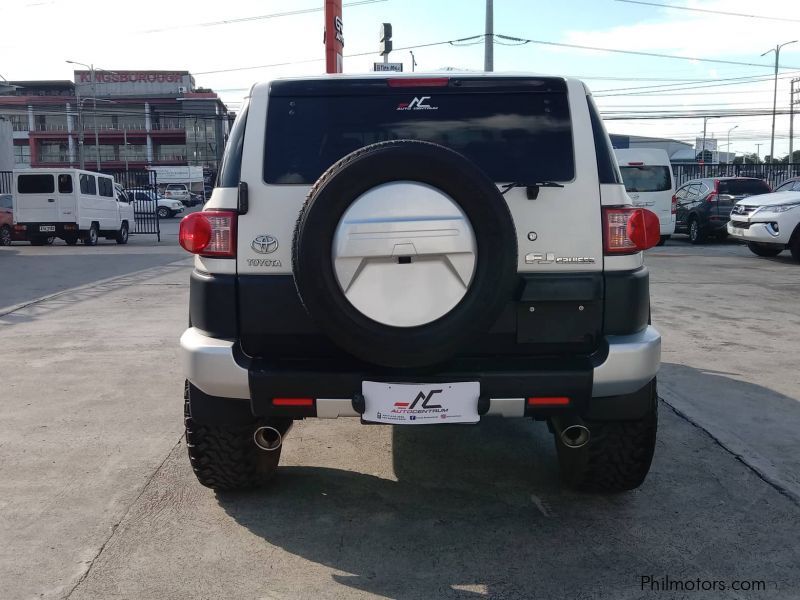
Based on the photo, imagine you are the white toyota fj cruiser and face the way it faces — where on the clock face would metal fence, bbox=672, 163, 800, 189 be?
The metal fence is roughly at 1 o'clock from the white toyota fj cruiser.

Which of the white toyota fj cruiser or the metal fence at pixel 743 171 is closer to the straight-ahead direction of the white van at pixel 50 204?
the metal fence

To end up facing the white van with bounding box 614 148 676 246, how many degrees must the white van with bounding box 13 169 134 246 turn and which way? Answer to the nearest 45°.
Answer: approximately 90° to its right

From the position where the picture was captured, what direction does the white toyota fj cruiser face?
facing away from the viewer

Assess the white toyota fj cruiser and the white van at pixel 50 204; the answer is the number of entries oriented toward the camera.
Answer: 0

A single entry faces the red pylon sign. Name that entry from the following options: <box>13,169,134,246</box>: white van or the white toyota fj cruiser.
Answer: the white toyota fj cruiser

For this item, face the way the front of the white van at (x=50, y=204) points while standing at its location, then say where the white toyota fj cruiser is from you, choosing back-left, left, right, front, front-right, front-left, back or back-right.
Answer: back-right

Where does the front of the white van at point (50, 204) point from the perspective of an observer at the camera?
facing away from the viewer and to the right of the viewer

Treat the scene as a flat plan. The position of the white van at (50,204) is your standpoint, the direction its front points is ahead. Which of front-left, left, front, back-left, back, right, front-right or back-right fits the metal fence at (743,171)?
front-right

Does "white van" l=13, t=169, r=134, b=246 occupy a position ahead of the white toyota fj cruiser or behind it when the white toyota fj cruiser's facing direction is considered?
ahead

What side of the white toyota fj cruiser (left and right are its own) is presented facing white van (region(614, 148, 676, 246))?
front
